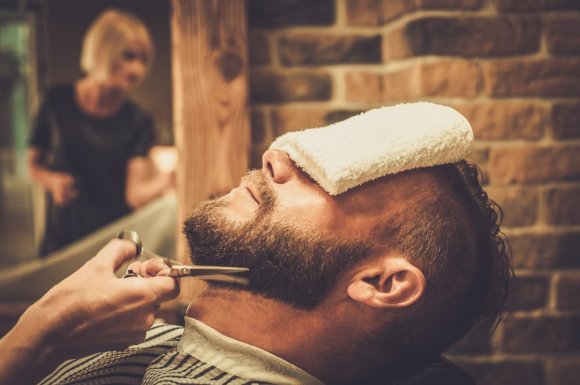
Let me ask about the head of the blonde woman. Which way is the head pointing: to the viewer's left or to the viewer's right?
to the viewer's right

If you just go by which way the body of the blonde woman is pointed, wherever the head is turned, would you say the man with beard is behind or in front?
in front

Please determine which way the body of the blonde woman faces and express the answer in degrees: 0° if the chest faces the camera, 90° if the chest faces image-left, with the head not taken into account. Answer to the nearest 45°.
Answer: approximately 315°

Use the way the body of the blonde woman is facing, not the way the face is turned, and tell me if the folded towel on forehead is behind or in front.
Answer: in front
